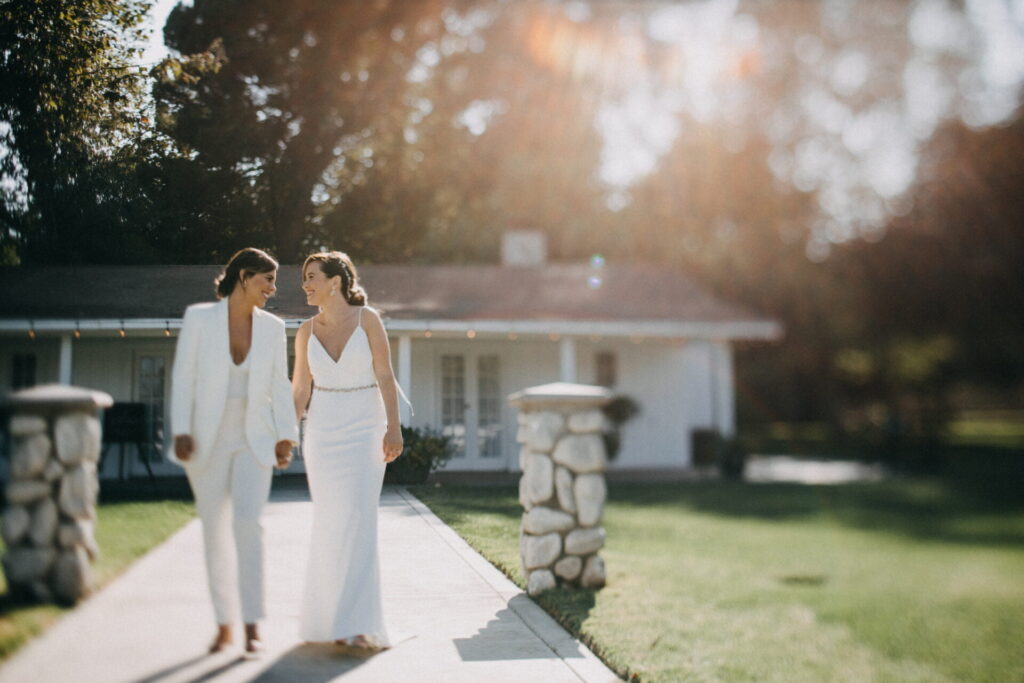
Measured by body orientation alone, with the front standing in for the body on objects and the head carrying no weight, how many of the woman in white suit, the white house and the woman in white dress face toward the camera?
3

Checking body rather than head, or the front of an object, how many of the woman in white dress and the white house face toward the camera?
2

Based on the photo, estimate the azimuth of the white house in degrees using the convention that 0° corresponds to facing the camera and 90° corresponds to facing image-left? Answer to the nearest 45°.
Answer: approximately 0°

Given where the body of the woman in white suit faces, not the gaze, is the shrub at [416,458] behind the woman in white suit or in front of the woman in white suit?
behind

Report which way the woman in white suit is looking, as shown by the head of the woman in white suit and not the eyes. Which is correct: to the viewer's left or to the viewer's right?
to the viewer's right

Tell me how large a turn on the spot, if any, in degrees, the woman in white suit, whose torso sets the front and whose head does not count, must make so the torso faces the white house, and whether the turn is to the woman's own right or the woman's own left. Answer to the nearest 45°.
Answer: approximately 135° to the woman's own left

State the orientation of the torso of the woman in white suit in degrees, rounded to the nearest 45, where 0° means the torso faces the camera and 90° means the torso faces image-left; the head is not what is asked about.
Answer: approximately 0°

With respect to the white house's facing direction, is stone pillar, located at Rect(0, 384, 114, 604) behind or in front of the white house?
in front

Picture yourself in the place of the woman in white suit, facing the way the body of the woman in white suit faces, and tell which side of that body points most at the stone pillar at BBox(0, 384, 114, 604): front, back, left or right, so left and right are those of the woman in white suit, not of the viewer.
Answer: right

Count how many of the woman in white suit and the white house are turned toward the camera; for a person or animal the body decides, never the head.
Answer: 2
